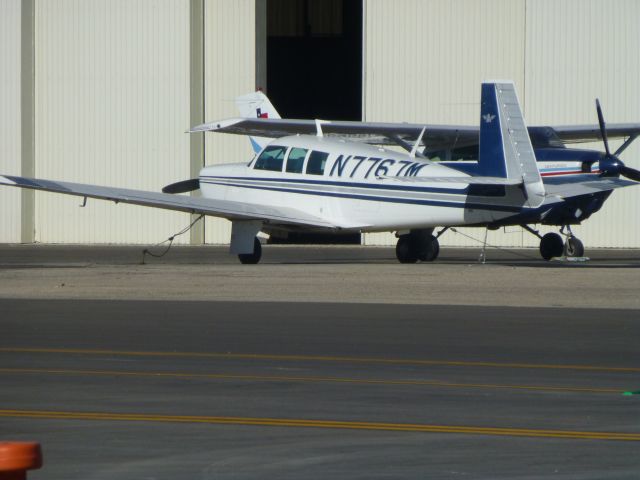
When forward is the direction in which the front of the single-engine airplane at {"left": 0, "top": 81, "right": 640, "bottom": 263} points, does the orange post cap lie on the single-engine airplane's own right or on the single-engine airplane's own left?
on the single-engine airplane's own left

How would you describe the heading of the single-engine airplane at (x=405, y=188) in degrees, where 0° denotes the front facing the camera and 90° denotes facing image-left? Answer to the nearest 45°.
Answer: approximately 135°
